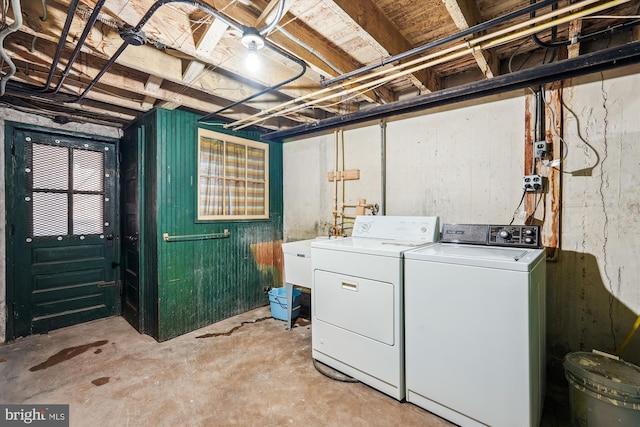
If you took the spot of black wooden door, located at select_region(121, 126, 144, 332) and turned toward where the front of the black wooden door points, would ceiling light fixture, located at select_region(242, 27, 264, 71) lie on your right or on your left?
on your left

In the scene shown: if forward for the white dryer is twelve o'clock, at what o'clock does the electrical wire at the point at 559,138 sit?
The electrical wire is roughly at 7 o'clock from the white dryer.

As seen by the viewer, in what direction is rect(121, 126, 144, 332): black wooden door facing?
to the viewer's left

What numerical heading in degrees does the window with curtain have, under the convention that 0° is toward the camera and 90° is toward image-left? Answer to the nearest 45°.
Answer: approximately 315°

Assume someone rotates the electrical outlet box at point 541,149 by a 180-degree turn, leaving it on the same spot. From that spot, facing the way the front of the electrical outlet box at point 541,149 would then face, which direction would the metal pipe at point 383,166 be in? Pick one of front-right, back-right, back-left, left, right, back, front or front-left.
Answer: left

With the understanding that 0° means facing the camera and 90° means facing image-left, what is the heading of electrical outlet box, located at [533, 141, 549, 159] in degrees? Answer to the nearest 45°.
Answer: approximately 0°

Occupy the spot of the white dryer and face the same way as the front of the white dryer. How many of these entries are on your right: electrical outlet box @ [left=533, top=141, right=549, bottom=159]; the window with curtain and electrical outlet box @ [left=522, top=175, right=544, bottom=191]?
1
